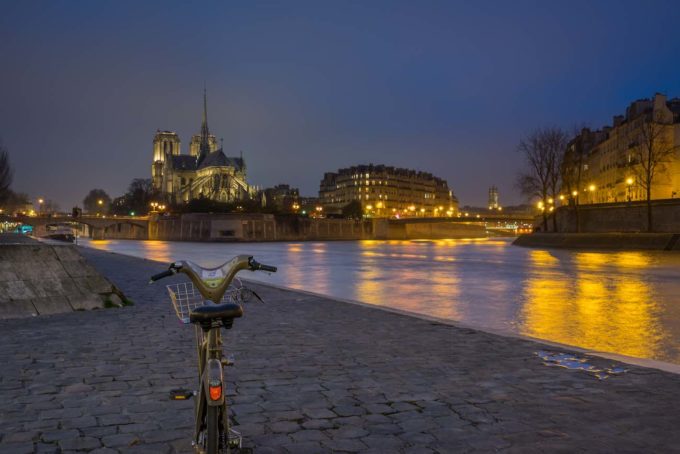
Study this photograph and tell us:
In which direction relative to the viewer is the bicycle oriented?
away from the camera
